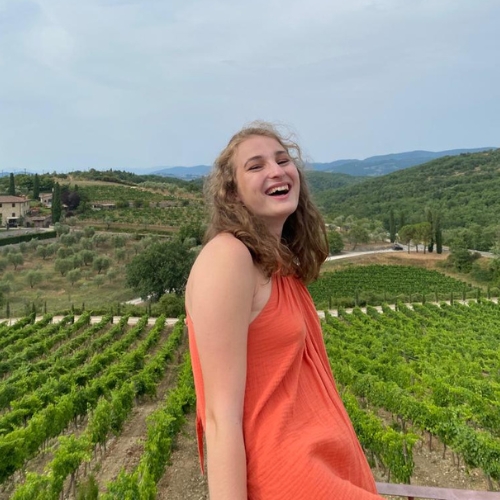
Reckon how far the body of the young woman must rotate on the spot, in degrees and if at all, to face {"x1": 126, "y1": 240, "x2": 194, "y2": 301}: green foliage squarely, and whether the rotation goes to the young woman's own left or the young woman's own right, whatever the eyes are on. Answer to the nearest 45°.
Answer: approximately 135° to the young woman's own left

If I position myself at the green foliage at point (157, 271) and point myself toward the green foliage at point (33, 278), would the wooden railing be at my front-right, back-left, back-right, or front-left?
back-left

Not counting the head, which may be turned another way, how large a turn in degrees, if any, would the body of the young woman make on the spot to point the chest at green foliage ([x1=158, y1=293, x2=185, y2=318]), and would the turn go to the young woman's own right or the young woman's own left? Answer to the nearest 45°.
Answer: approximately 135° to the young woman's own left

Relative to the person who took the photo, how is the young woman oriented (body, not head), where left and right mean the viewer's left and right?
facing the viewer and to the right of the viewer

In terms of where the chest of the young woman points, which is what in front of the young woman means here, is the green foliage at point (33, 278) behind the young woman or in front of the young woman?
behind
